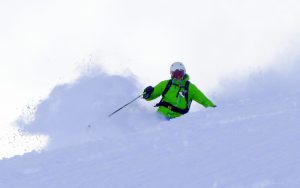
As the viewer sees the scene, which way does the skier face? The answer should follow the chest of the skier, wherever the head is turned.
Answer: toward the camera

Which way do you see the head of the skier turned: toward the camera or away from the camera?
toward the camera
